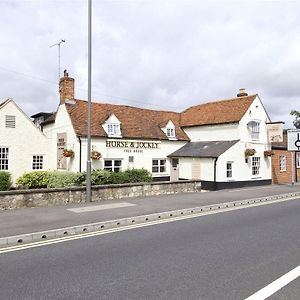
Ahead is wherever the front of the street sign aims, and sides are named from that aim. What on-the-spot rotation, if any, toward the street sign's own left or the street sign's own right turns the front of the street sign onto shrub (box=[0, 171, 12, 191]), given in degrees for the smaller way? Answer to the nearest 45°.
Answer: approximately 45° to the street sign's own right

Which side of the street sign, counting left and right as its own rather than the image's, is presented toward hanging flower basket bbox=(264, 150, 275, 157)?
right

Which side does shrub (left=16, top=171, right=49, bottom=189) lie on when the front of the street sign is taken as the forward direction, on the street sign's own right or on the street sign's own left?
on the street sign's own right

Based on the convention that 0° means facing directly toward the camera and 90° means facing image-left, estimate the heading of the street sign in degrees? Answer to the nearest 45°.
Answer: approximately 0°

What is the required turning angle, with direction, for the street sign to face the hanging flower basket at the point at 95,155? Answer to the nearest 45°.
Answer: approximately 45° to its right

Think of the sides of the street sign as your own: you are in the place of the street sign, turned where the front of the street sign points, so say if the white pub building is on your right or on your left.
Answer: on your right

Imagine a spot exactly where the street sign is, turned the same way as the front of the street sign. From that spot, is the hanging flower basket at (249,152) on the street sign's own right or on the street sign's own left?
on the street sign's own right

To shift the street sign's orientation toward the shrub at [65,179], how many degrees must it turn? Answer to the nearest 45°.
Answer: approximately 45° to its right

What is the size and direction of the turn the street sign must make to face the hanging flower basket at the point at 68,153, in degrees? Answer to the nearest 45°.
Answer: approximately 45° to its right
